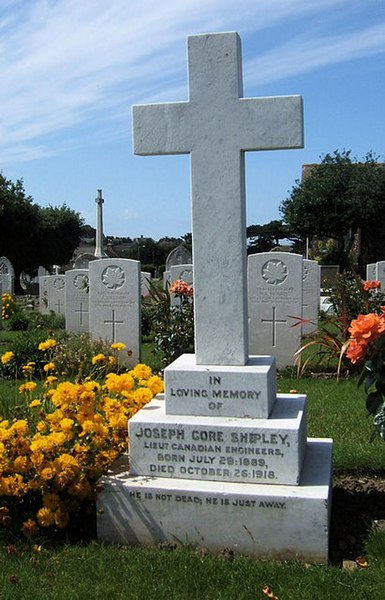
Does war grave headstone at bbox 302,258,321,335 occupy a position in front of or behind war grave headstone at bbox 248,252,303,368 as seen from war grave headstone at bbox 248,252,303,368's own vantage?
behind

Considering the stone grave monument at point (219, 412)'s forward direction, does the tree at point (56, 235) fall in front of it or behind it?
behind

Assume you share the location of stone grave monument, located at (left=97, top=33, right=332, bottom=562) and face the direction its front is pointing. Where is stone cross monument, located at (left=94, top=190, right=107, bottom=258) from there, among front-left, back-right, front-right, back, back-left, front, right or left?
back

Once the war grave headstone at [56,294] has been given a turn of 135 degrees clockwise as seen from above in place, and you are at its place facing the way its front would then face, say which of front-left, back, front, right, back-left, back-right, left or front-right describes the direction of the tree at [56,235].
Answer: front-right

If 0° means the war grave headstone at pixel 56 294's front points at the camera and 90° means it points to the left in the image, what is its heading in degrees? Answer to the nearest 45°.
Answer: approximately 0°

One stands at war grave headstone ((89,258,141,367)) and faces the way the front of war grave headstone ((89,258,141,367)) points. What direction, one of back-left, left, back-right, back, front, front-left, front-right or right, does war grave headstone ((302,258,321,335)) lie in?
back-left
